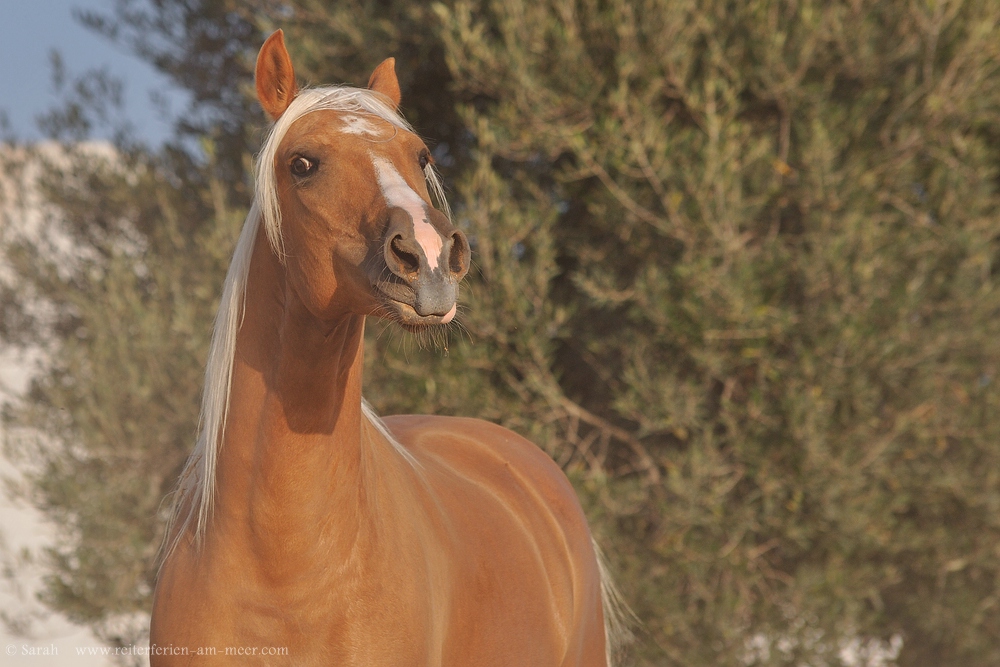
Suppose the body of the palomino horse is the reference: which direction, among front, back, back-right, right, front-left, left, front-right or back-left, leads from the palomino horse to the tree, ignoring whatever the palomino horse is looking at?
back

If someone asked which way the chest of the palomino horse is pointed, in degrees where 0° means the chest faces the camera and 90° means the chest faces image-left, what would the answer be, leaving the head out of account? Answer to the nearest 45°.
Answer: approximately 45°
